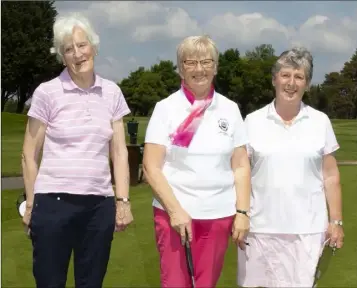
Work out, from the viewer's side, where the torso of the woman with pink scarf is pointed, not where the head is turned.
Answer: toward the camera

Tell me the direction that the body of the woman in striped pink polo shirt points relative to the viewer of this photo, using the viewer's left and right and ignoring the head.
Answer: facing the viewer

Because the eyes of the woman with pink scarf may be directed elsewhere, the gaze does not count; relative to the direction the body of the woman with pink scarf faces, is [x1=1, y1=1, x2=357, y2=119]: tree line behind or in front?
behind

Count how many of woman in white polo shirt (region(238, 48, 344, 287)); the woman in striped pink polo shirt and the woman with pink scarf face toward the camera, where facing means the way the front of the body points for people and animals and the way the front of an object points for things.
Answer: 3

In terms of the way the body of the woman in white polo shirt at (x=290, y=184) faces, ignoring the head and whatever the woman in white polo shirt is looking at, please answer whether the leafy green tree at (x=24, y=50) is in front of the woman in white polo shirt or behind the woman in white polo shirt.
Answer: behind

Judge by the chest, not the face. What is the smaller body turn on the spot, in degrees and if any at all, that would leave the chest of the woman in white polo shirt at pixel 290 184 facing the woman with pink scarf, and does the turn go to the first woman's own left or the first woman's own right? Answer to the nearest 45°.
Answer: approximately 45° to the first woman's own right

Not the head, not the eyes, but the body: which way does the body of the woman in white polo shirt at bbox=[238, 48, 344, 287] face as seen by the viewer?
toward the camera

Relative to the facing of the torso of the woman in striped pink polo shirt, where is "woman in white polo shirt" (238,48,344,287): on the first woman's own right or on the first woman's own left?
on the first woman's own left

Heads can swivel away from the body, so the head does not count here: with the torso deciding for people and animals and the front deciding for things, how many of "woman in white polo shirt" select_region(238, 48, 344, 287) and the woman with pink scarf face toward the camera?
2

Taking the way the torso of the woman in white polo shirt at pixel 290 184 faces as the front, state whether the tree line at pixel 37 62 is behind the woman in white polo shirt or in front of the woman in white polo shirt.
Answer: behind

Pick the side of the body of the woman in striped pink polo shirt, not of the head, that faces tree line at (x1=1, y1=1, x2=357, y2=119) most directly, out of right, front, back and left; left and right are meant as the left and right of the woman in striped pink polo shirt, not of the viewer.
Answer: back

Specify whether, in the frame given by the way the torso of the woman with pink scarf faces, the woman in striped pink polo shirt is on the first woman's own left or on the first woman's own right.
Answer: on the first woman's own right
